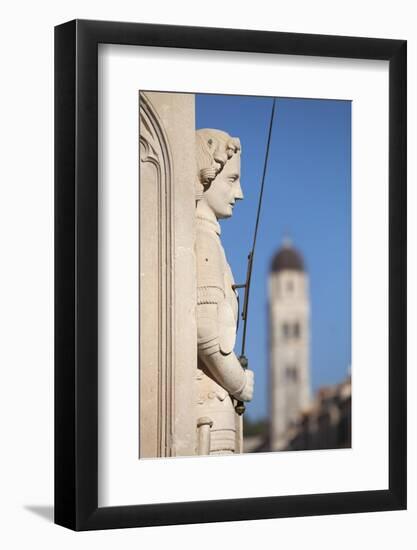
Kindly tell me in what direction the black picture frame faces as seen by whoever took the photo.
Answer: facing the viewer and to the right of the viewer
